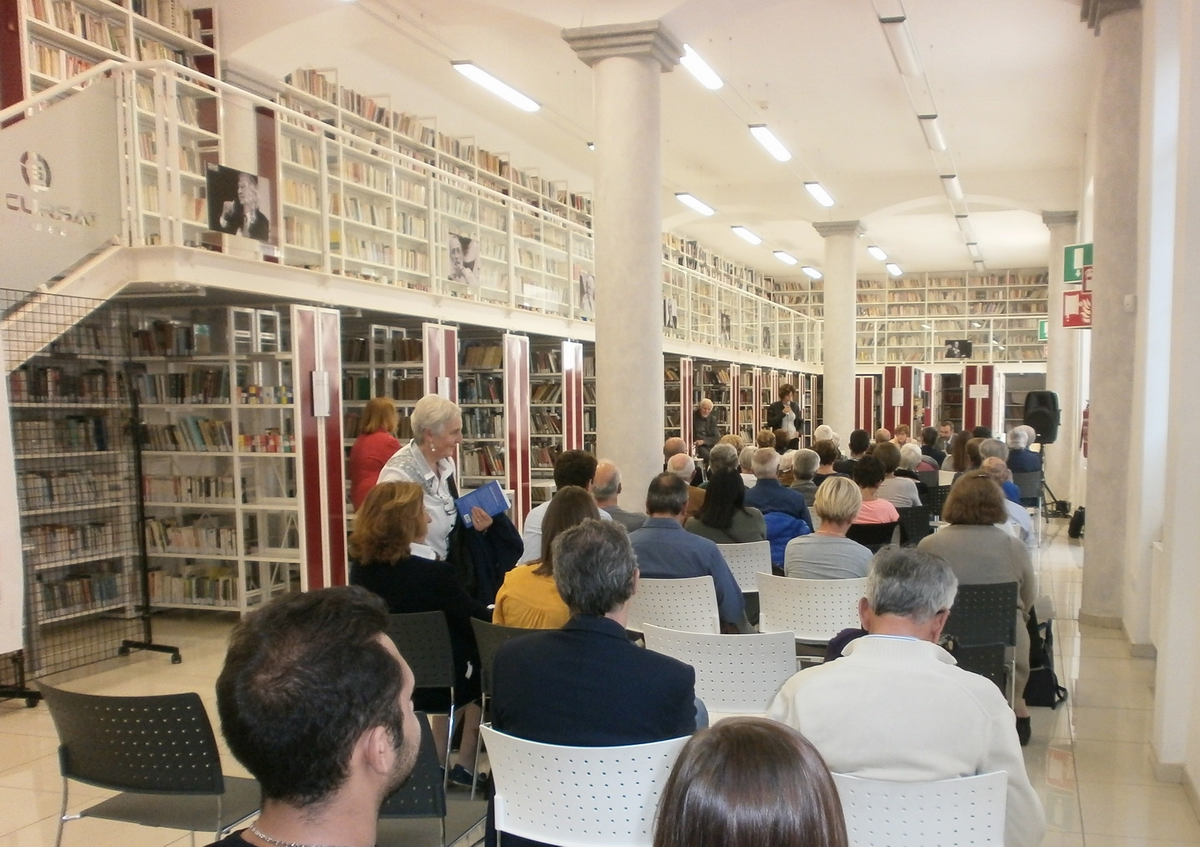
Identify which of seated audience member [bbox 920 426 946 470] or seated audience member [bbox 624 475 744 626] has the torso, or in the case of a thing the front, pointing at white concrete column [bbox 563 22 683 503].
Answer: seated audience member [bbox 624 475 744 626]

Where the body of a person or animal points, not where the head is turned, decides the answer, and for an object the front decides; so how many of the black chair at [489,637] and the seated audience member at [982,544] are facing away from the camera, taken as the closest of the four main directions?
2

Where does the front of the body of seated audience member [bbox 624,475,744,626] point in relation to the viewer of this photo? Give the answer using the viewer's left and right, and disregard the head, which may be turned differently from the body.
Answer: facing away from the viewer

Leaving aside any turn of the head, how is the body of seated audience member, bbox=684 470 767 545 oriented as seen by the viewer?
away from the camera

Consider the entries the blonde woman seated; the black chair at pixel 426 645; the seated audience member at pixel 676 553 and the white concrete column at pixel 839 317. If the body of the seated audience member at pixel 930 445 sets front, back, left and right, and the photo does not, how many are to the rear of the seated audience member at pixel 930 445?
3

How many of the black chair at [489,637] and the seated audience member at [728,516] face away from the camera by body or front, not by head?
2

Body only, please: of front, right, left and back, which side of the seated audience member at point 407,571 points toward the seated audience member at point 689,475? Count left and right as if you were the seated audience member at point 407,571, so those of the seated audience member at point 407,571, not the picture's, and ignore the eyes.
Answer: front

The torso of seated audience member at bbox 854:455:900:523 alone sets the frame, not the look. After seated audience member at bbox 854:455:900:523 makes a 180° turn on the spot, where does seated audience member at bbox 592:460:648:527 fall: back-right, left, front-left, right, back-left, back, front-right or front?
front-right

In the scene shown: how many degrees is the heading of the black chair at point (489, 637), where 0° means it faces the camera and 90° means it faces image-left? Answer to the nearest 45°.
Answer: approximately 180°

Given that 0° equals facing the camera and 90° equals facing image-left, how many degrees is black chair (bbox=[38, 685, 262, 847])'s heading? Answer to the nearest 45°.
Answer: approximately 225°
